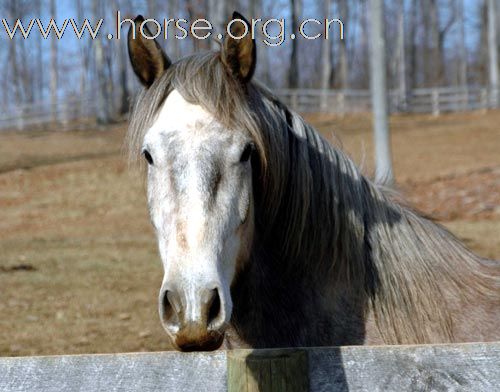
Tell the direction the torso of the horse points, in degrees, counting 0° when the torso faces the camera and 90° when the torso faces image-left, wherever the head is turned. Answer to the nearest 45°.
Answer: approximately 45°

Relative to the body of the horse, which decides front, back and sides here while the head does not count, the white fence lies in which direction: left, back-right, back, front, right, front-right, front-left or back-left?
back-right
